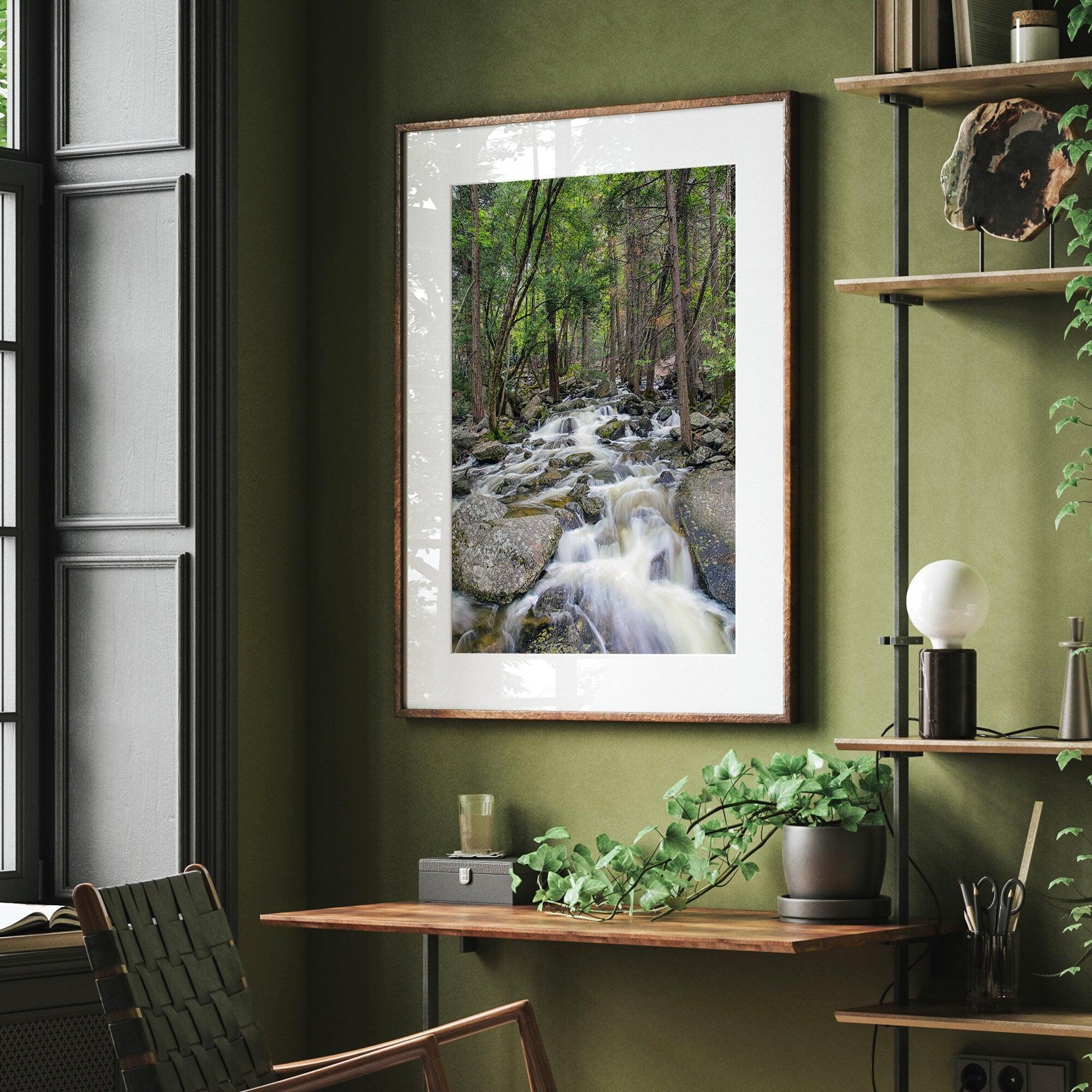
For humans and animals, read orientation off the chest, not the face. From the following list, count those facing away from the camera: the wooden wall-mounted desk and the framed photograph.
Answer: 0

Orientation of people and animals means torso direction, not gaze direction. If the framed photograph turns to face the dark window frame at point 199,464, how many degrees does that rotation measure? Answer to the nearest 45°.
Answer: approximately 45° to its right

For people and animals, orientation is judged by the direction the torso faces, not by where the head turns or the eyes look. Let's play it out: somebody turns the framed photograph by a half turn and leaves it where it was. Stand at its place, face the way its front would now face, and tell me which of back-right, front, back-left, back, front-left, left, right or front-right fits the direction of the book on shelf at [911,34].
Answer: right

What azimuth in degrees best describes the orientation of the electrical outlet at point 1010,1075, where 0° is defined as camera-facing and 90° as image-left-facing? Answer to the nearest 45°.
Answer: approximately 45°

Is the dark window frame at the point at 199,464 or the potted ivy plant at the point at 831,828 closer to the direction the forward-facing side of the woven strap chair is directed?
the potted ivy plant

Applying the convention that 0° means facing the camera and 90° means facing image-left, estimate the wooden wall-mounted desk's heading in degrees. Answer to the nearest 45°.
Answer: approximately 45°

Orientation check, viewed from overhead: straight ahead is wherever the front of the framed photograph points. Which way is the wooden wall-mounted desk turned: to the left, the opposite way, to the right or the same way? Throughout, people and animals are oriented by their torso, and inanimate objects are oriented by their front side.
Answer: the same way

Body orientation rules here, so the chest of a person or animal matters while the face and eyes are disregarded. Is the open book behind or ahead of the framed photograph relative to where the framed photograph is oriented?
ahead

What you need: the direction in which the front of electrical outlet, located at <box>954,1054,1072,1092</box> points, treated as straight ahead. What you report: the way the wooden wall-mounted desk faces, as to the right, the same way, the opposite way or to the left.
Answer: the same way

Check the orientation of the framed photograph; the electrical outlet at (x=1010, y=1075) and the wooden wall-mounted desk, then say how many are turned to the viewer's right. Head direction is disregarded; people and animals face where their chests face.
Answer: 0
